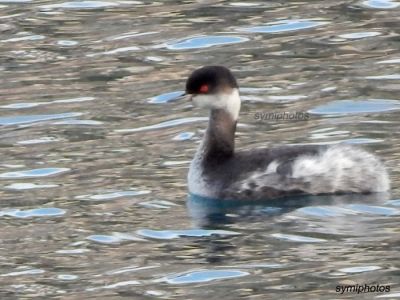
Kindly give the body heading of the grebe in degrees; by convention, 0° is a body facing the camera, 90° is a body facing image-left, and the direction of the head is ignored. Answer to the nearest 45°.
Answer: approximately 90°
